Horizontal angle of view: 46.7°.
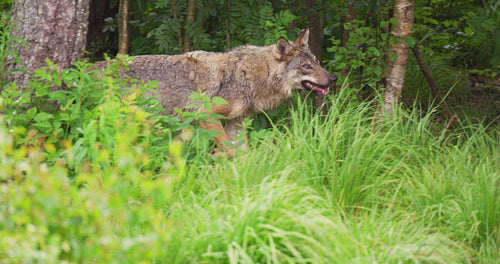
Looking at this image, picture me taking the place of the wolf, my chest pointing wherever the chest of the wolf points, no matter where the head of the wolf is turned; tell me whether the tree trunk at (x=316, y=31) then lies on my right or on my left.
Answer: on my left

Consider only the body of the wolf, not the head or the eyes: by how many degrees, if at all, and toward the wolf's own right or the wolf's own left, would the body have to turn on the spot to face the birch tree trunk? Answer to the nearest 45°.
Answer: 0° — it already faces it

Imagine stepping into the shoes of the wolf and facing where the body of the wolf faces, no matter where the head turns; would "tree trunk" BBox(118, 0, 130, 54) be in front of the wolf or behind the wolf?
behind

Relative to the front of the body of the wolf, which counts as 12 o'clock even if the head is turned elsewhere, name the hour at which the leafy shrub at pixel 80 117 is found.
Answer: The leafy shrub is roughly at 4 o'clock from the wolf.

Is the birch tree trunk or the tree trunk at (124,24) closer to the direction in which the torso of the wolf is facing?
the birch tree trunk

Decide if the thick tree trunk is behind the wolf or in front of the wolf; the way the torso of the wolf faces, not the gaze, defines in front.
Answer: behind

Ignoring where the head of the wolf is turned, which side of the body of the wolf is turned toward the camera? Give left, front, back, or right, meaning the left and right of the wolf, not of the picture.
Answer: right

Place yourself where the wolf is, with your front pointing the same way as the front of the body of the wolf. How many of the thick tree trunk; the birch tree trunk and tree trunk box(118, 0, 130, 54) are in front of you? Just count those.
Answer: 1

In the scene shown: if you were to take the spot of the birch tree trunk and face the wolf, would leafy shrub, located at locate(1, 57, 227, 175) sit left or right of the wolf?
left

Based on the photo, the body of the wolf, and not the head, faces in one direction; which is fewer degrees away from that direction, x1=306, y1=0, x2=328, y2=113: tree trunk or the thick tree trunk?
the tree trunk

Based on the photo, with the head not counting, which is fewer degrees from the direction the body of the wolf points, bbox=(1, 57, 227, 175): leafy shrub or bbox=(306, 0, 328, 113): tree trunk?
the tree trunk

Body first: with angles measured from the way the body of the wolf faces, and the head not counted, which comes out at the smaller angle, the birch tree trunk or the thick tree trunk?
the birch tree trunk
